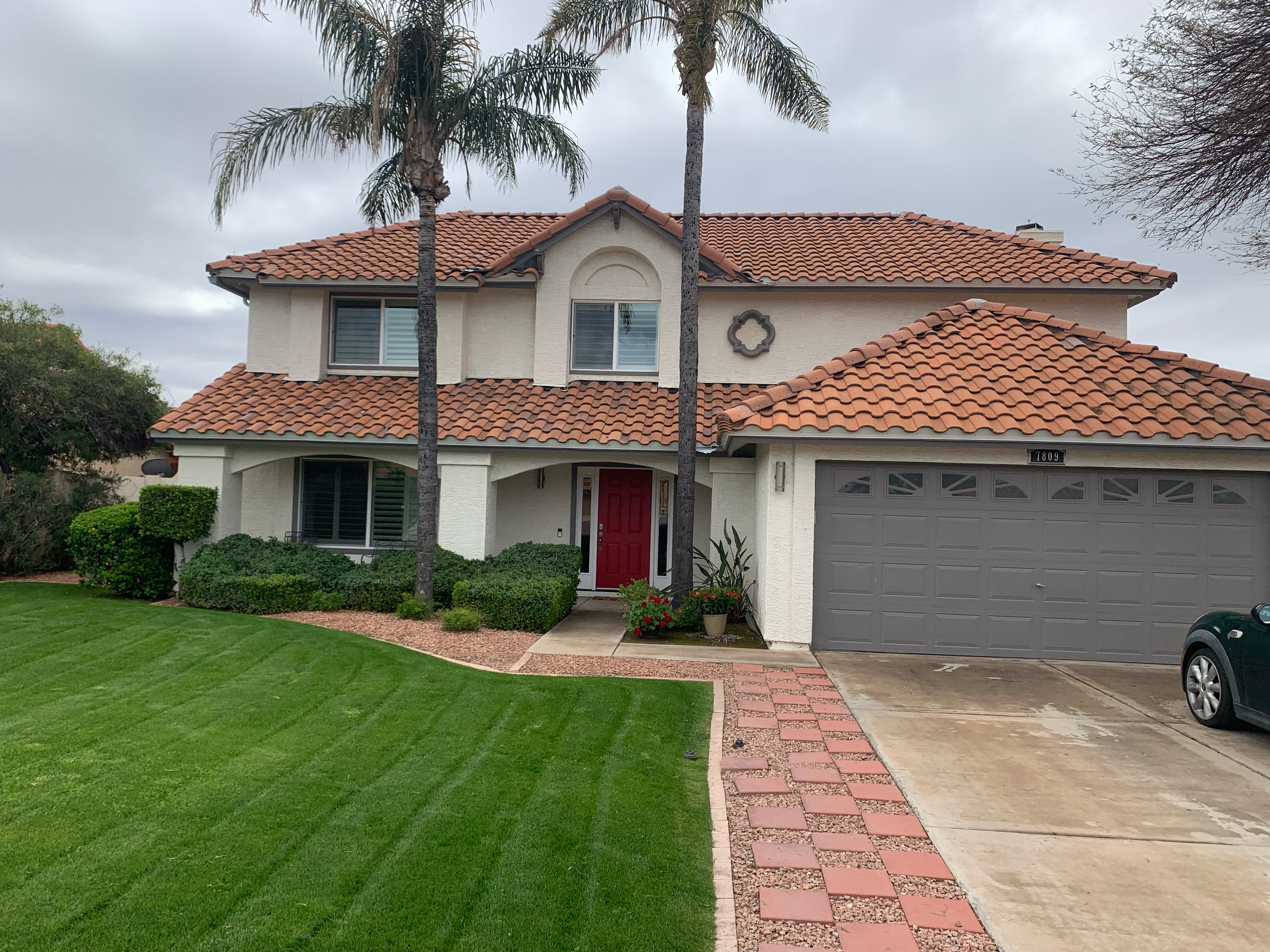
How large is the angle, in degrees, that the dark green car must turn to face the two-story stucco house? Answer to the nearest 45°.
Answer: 0° — it already faces it

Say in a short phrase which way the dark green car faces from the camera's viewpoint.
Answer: facing away from the viewer and to the left of the viewer

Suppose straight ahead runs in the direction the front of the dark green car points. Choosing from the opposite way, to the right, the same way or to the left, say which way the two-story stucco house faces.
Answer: the opposite way

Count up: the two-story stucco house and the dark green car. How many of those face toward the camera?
1

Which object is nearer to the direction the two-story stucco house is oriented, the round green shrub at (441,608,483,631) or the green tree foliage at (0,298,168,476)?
the round green shrub

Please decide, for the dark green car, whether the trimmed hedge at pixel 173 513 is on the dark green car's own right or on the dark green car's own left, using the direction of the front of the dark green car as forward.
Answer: on the dark green car's own left

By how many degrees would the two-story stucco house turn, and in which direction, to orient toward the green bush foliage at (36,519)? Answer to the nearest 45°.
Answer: approximately 90° to its right
